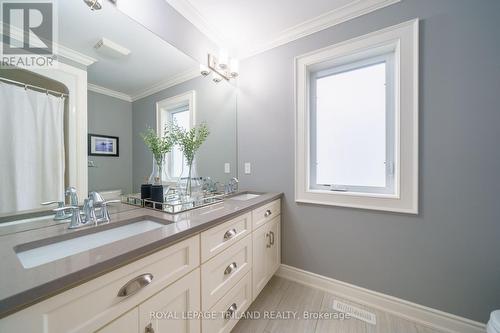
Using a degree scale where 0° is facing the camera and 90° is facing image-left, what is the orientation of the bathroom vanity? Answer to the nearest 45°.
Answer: approximately 315°

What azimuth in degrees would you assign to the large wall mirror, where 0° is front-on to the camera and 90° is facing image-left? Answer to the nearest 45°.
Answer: approximately 315°

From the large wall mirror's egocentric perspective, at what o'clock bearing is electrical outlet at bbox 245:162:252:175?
The electrical outlet is roughly at 10 o'clock from the large wall mirror.

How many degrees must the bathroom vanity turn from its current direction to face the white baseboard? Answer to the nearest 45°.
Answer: approximately 45° to its left
